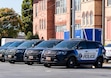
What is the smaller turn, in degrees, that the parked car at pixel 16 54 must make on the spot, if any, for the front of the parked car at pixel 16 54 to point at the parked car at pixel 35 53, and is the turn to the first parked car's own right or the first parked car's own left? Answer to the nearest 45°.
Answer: approximately 90° to the first parked car's own left

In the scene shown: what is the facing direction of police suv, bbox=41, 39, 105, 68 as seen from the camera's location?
facing the viewer and to the left of the viewer

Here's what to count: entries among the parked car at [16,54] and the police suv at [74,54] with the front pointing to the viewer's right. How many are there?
0

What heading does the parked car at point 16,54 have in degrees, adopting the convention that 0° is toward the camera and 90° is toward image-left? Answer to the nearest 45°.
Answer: approximately 45°

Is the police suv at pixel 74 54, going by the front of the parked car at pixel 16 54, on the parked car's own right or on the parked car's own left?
on the parked car's own left

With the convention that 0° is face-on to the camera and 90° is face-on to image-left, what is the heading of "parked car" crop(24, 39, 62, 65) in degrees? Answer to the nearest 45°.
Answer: approximately 45°

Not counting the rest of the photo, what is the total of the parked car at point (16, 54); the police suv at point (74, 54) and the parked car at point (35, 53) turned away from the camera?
0

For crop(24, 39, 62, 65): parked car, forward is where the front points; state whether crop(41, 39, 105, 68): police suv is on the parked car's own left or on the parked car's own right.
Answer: on the parked car's own left

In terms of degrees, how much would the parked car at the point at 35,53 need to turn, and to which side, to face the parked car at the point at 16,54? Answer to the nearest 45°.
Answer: approximately 90° to its right
